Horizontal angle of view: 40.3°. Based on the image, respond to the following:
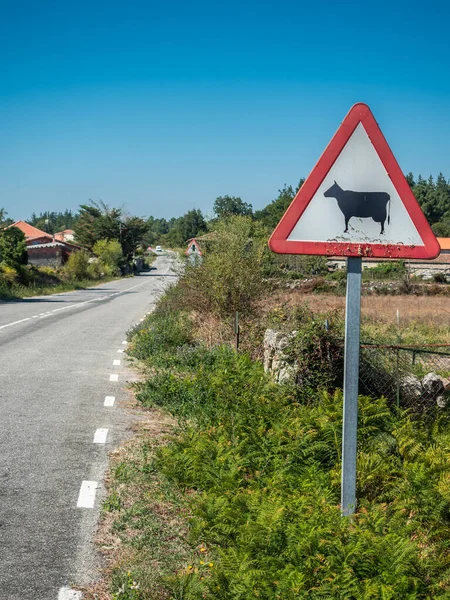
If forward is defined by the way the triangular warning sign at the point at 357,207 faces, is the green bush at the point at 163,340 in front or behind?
behind

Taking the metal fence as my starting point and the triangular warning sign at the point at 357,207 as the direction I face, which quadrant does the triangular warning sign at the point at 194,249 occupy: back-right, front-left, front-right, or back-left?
back-right

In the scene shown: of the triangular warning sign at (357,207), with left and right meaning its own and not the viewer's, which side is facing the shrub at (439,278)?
back

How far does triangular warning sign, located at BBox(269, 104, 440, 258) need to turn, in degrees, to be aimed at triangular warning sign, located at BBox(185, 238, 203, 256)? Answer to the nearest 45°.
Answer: approximately 180°

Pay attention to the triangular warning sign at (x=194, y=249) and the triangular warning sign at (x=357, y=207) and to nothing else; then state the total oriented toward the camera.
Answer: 2

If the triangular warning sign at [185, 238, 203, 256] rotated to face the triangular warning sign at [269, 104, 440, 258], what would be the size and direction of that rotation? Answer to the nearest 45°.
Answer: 0° — it already faces it

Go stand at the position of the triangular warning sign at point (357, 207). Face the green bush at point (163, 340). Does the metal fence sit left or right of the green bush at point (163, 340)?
right

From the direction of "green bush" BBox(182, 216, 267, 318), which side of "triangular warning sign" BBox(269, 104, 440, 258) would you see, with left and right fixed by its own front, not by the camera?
back

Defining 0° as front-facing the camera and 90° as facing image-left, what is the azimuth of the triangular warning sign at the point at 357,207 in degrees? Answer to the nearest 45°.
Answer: approximately 0°
